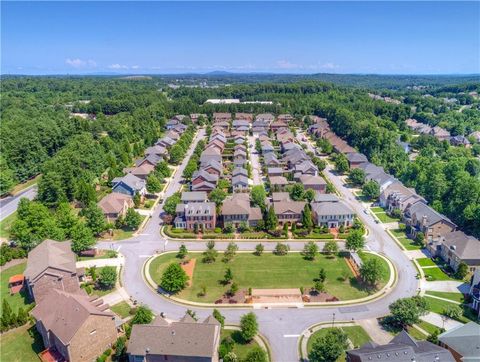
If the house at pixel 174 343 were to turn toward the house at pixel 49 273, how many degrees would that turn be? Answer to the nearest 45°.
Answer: approximately 45° to its left

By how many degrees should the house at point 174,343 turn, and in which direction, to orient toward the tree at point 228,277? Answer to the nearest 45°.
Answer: approximately 45° to its right

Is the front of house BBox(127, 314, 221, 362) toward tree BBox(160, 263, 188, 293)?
yes

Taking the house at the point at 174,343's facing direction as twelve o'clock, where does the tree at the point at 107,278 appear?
The tree is roughly at 11 o'clock from the house.

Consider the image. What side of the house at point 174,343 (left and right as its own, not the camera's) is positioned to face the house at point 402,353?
right

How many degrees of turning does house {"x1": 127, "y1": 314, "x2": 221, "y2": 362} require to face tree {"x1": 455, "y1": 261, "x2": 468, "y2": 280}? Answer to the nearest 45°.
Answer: approximately 90° to its right

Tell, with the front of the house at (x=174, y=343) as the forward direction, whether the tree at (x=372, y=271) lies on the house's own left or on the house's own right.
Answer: on the house's own right

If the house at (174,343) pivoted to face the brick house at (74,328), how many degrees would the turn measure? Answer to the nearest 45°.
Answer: approximately 90° to its left

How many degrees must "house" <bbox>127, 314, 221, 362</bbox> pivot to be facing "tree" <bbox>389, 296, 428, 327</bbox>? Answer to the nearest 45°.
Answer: approximately 90° to its right

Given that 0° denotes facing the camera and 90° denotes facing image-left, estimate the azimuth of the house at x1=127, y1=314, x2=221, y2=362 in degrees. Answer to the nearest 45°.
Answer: approximately 180°
